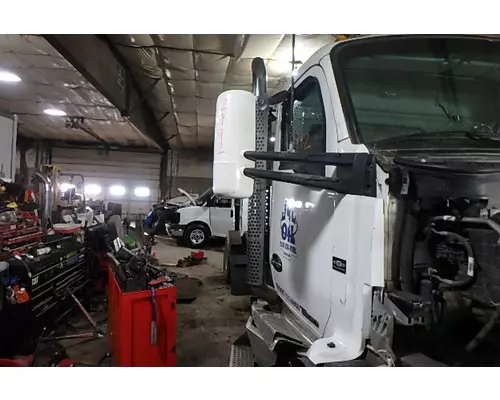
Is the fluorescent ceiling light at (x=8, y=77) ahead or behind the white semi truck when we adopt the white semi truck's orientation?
behind

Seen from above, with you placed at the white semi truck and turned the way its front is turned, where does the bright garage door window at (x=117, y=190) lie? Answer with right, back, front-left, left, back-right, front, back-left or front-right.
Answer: back

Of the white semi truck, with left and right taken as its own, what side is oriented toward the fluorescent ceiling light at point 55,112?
back

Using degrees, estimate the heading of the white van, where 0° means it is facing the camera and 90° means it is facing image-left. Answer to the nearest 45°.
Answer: approximately 90°

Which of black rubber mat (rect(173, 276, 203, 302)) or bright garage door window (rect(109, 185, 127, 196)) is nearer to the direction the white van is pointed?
the bright garage door window

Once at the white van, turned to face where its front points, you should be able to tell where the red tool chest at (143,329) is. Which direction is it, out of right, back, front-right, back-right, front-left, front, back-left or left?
left

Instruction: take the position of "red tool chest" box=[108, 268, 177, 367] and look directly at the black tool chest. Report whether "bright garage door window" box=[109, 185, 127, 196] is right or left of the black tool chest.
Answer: right

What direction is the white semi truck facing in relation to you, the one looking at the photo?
facing the viewer and to the right of the viewer

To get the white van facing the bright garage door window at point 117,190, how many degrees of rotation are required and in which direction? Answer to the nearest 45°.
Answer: approximately 45° to its right

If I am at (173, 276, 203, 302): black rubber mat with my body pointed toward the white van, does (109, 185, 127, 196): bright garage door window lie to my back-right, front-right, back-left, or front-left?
front-left

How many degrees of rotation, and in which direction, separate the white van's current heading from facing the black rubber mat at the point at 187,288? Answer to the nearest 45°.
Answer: approximately 90° to its left

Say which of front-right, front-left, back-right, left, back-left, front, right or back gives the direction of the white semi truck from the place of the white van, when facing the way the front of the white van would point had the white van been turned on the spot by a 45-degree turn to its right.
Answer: back-left
